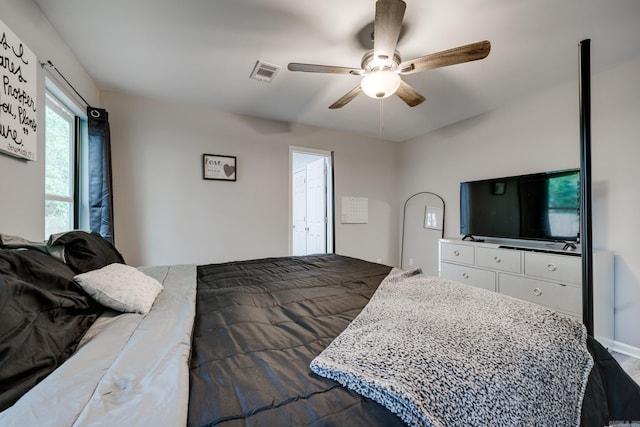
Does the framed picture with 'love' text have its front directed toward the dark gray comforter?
yes

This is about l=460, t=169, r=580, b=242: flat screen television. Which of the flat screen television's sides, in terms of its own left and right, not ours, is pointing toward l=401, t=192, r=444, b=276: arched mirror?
right

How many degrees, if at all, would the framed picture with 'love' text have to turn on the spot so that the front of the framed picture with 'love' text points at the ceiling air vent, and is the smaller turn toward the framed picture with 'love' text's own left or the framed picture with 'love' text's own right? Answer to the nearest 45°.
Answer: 0° — it already faces it

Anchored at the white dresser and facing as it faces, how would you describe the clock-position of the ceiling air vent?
The ceiling air vent is roughly at 12 o'clock from the white dresser.

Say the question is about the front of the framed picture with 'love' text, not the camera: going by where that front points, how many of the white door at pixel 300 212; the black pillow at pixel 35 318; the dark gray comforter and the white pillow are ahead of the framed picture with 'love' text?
3

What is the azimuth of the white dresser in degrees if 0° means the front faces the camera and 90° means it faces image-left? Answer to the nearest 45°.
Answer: approximately 45°

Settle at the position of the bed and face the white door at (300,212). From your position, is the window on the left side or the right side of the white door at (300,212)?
left

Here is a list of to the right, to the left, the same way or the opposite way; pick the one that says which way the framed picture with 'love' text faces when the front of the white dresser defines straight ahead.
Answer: to the left

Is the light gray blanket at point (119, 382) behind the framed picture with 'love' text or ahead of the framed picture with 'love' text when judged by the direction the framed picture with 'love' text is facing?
ahead

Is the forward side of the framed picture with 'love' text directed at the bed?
yes

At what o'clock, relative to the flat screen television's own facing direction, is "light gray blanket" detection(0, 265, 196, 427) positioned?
The light gray blanket is roughly at 11 o'clock from the flat screen television.

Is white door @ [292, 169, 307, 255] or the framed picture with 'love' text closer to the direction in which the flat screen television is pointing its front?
the framed picture with 'love' text

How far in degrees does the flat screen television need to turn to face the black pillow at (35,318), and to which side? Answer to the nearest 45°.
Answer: approximately 45° to its left

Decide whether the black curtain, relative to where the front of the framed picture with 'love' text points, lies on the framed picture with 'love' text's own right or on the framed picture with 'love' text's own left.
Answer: on the framed picture with 'love' text's own right

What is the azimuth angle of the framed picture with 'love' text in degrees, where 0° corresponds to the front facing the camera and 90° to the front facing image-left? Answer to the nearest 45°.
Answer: approximately 0°

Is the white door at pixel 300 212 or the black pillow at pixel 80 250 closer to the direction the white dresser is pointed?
the black pillow

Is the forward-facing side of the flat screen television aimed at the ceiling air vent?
yes

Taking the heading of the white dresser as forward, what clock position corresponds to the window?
The window is roughly at 12 o'clock from the white dresser.
